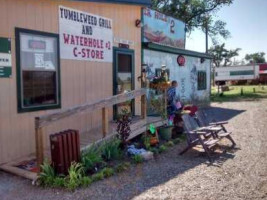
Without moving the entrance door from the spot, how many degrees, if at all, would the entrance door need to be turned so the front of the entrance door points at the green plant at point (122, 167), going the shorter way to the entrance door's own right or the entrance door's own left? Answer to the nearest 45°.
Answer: approximately 45° to the entrance door's own right

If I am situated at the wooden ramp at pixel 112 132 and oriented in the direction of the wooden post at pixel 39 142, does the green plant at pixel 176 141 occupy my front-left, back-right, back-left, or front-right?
back-left

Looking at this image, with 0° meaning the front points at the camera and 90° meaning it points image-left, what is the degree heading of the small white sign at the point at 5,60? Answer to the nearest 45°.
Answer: approximately 0°

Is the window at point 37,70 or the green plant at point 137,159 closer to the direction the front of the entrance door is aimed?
the green plant

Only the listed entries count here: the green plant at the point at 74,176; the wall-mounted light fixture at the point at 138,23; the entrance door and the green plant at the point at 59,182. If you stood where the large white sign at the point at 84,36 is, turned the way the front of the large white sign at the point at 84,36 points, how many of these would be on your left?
2

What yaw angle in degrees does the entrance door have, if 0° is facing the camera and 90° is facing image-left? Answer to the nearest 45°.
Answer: approximately 315°

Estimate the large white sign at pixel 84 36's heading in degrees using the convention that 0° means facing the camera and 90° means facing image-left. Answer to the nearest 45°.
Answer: approximately 315°

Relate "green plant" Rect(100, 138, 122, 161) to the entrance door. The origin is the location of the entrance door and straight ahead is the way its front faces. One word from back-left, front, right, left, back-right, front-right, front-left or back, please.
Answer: front-right

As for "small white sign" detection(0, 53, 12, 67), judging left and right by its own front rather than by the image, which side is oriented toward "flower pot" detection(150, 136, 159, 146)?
left
